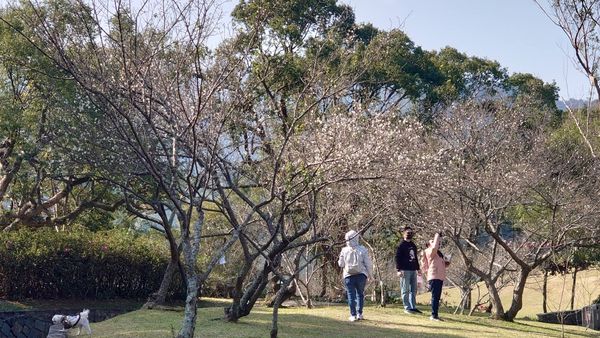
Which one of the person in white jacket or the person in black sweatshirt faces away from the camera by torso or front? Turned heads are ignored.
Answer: the person in white jacket

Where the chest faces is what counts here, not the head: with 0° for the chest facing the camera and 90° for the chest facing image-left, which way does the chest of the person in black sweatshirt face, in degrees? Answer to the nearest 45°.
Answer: approximately 315°

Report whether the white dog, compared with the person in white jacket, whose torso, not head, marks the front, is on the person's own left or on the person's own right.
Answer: on the person's own left

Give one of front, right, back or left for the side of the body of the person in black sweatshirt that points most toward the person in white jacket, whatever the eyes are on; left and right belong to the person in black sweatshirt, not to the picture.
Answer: right

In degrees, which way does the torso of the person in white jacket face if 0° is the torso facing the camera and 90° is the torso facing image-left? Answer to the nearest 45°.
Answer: approximately 180°
